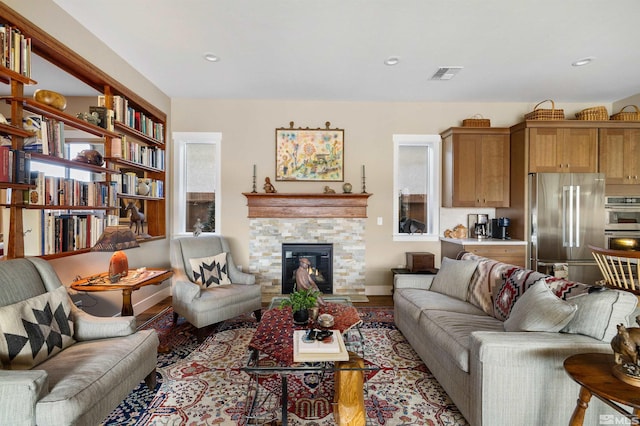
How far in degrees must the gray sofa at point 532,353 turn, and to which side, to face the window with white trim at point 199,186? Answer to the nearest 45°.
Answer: approximately 45° to its right

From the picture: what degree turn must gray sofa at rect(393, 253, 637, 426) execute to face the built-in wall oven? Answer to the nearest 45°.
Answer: approximately 135° to its right

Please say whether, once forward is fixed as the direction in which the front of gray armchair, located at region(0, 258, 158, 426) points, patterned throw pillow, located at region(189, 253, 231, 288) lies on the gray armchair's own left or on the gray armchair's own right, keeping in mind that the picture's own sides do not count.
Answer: on the gray armchair's own left

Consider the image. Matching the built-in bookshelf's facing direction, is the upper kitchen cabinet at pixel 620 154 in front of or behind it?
in front

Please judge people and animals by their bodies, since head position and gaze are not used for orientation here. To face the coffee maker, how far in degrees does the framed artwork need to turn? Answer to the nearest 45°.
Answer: approximately 90° to its left

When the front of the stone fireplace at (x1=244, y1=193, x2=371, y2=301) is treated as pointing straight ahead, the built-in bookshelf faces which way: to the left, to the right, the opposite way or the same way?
to the left

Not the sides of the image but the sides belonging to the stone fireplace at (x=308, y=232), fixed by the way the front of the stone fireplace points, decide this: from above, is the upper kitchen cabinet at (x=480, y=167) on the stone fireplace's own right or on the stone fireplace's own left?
on the stone fireplace's own left

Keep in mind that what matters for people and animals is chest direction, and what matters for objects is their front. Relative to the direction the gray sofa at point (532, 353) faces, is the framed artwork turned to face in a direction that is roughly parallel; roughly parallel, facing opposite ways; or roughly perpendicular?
roughly perpendicular

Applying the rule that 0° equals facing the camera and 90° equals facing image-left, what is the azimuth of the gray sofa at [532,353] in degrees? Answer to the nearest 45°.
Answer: approximately 45°

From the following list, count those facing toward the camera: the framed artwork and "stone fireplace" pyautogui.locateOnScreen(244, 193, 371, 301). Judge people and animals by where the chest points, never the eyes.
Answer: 2

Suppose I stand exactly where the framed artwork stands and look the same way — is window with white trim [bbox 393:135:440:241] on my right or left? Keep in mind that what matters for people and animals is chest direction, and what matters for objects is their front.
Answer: on my left

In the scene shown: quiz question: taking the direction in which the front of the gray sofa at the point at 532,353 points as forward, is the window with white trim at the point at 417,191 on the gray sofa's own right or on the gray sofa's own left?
on the gray sofa's own right

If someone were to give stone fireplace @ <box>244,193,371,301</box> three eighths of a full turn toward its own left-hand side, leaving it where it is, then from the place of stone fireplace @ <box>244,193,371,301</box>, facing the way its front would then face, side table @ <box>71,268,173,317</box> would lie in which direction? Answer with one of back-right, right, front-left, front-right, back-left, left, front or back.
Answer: back

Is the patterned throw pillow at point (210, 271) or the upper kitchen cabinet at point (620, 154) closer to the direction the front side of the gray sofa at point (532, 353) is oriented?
the patterned throw pillow
